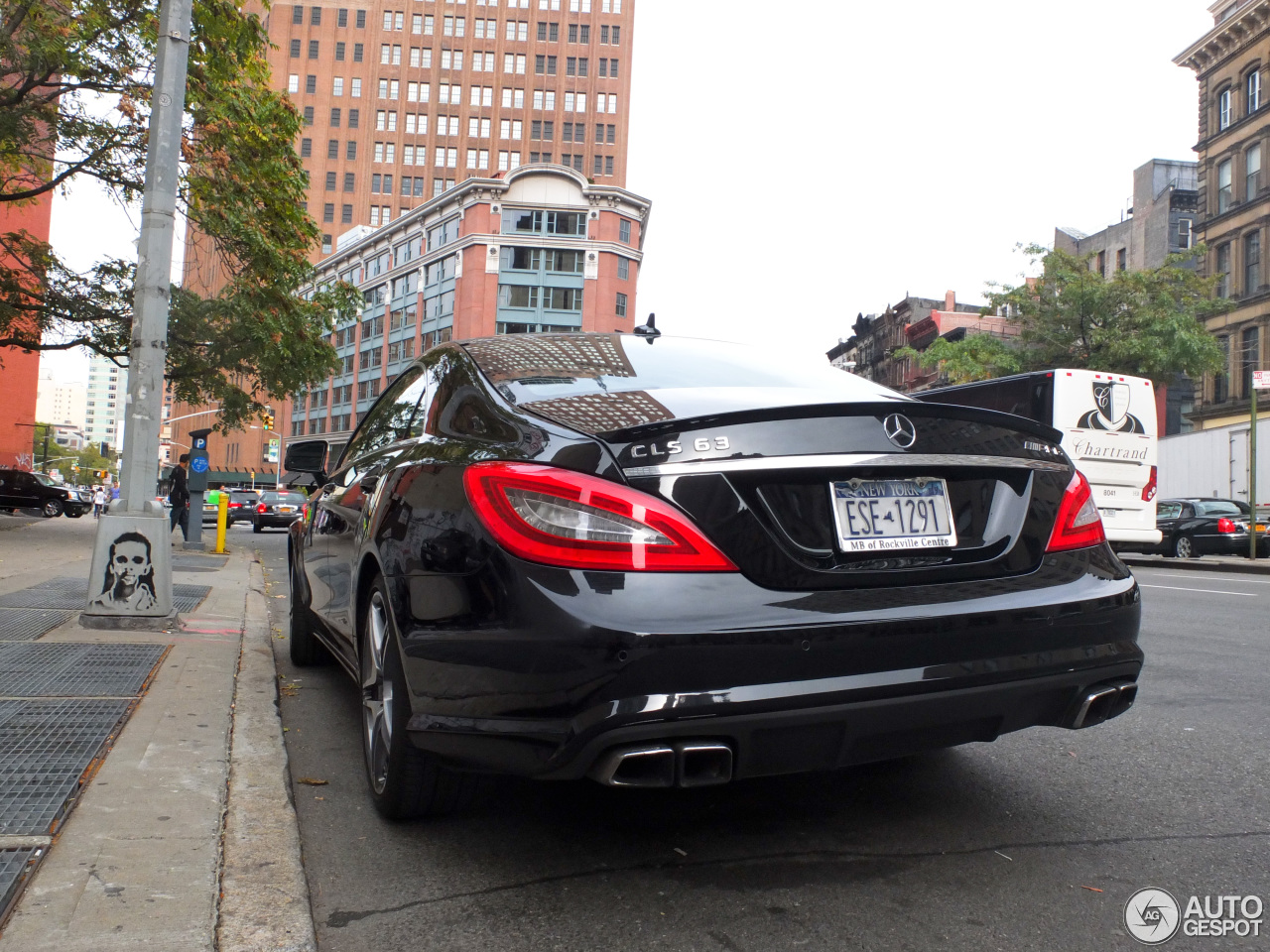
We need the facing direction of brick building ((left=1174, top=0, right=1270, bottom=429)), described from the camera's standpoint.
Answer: facing the viewer and to the left of the viewer

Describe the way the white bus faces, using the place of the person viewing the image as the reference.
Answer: facing away from the viewer and to the left of the viewer

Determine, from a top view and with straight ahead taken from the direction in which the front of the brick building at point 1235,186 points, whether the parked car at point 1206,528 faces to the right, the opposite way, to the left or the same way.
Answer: to the right

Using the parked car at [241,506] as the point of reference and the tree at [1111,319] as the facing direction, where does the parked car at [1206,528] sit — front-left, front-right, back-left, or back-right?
front-right

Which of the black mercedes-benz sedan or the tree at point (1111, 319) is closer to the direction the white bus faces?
the tree

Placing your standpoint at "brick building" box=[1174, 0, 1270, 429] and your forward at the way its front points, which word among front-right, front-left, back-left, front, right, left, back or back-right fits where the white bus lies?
front-left

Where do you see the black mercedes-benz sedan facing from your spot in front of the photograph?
facing away from the viewer and to the left of the viewer

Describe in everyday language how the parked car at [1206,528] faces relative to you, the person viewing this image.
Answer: facing away from the viewer and to the left of the viewer

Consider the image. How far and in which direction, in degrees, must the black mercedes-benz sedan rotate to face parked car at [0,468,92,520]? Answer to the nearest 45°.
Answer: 0° — it already faces it

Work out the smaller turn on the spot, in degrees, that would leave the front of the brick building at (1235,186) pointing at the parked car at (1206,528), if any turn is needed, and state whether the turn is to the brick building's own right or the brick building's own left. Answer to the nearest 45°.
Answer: approximately 45° to the brick building's own left

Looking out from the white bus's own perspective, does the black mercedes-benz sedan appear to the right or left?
on its left

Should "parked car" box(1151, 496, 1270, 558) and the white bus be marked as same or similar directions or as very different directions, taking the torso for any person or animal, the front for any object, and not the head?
same or similar directions

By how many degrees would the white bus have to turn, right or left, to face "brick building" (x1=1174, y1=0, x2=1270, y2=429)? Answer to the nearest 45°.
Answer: approximately 45° to its right

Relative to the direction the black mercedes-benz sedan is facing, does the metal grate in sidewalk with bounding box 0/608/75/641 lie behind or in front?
in front
